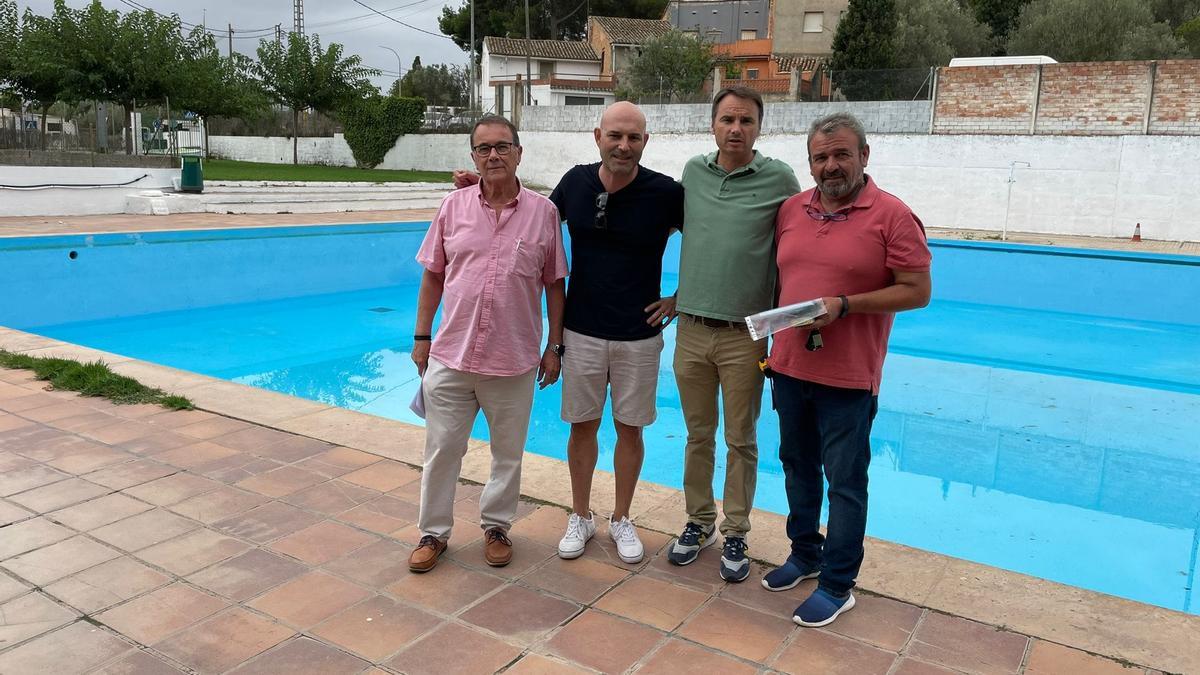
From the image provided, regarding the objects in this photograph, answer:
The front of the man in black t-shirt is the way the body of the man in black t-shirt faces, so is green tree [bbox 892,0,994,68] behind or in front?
behind

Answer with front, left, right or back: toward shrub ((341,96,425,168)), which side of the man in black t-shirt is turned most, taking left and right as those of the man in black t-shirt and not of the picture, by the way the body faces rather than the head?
back

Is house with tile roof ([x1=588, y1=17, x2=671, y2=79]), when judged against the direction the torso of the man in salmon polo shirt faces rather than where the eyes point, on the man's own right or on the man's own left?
on the man's own right

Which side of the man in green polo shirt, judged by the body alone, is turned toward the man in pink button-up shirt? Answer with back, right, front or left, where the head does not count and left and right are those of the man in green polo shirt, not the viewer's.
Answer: right

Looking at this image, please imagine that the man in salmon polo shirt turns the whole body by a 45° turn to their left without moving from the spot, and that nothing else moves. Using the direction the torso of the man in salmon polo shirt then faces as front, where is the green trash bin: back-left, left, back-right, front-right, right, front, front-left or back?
back-right

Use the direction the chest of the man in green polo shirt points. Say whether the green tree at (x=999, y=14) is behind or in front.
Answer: behind

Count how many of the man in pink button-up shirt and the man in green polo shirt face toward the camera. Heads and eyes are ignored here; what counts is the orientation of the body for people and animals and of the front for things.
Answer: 2
